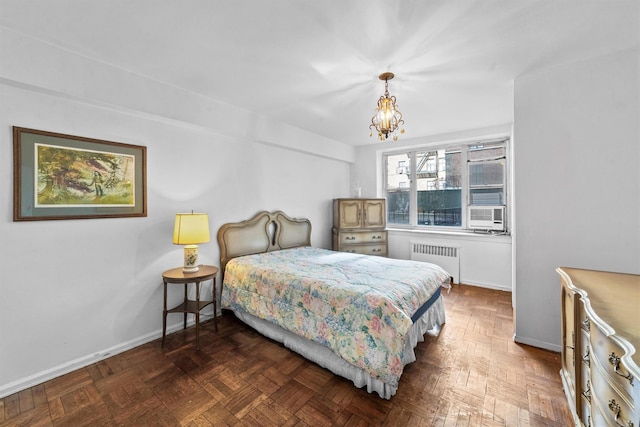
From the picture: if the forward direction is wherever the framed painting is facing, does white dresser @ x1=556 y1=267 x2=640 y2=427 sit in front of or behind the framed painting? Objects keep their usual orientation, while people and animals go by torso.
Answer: in front

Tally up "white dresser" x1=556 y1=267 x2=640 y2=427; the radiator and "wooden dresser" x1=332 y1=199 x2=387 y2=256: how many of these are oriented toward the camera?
2

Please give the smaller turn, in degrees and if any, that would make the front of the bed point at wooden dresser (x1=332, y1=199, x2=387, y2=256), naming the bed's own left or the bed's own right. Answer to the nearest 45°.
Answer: approximately 135° to the bed's own left

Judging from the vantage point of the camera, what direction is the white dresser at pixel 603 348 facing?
facing to the left of the viewer

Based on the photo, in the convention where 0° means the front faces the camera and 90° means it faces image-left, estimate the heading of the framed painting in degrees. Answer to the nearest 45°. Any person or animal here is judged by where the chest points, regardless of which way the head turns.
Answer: approximately 315°

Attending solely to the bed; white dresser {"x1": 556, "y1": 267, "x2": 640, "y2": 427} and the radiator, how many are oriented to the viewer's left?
1

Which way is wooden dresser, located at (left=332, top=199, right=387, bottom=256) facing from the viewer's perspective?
toward the camera

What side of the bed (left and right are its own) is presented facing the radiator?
left

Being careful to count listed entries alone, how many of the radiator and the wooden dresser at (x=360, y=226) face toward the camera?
2

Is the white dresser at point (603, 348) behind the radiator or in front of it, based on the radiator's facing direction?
in front

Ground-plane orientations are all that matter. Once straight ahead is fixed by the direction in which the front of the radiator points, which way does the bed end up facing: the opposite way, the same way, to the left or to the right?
to the left

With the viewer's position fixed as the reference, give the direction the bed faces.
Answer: facing the viewer and to the right of the viewer

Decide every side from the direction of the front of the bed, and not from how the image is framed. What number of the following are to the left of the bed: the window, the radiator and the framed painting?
2

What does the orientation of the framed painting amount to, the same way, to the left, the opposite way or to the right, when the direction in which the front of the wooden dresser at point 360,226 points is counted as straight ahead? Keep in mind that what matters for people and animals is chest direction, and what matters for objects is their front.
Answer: to the left
